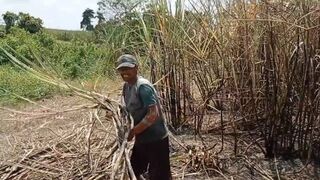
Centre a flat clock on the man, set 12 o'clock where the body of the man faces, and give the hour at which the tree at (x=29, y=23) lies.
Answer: The tree is roughly at 4 o'clock from the man.

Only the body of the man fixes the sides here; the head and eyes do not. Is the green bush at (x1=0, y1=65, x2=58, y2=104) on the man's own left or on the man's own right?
on the man's own right

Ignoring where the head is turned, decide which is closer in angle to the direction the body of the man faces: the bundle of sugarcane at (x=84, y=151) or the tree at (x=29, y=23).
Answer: the bundle of sugarcane

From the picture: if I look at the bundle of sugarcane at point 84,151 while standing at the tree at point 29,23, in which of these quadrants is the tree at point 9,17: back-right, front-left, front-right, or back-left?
back-right

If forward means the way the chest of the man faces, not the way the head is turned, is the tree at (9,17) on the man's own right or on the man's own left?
on the man's own right

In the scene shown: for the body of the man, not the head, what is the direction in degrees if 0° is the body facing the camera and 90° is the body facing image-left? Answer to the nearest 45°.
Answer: approximately 45°
